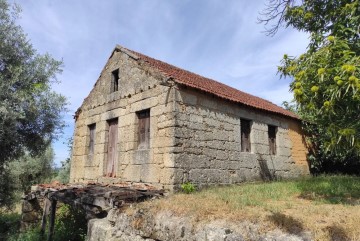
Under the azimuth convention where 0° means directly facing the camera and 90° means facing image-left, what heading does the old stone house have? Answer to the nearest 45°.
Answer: approximately 45°

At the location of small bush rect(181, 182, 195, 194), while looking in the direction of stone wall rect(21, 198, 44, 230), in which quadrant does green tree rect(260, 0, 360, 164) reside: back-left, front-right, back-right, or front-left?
back-left

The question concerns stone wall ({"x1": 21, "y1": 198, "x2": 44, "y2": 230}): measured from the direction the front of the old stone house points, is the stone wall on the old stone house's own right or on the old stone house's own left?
on the old stone house's own right

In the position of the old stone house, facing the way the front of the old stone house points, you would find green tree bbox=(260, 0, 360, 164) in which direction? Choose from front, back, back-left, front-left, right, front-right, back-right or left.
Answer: left

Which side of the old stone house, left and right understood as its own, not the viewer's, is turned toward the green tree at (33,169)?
right

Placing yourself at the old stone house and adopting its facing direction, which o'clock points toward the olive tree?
The olive tree is roughly at 2 o'clock from the old stone house.

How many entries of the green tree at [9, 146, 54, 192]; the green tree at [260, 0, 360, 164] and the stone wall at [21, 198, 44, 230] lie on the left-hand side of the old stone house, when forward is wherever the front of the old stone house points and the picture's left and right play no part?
1
